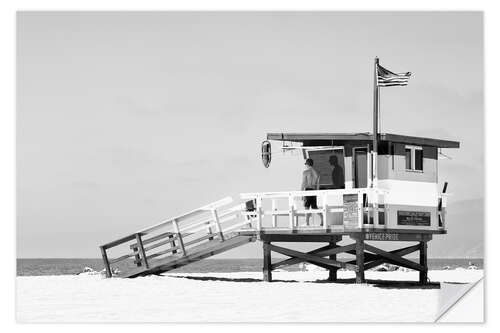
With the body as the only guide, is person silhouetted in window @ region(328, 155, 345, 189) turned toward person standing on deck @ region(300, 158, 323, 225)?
yes

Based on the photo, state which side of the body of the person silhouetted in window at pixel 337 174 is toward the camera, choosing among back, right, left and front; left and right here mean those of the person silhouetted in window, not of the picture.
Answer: left
